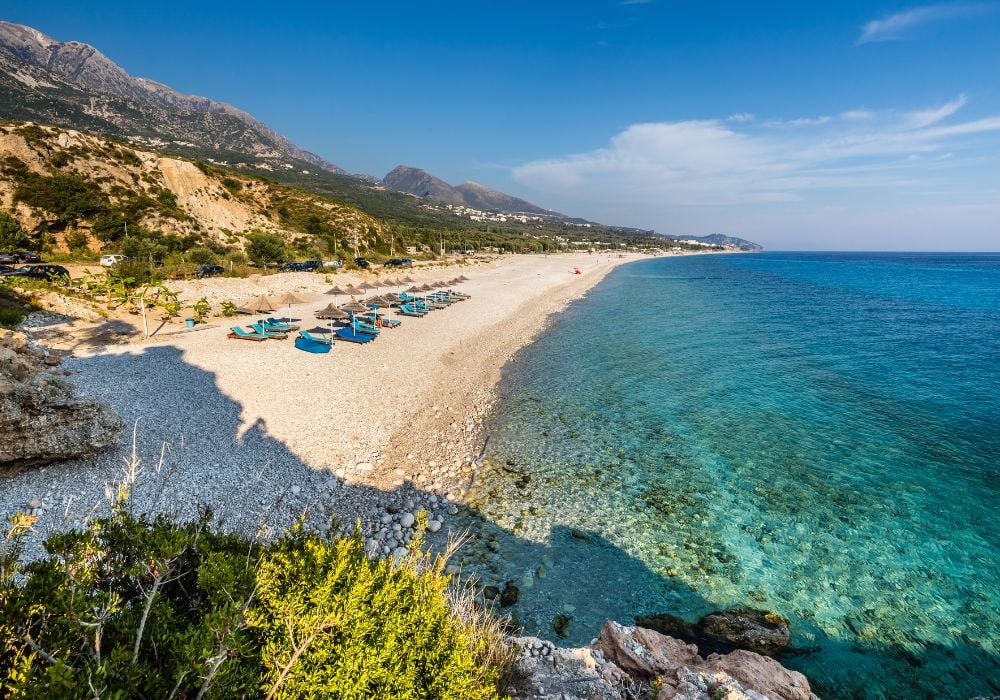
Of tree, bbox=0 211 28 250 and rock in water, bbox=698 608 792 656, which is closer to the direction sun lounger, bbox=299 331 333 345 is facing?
the rock in water

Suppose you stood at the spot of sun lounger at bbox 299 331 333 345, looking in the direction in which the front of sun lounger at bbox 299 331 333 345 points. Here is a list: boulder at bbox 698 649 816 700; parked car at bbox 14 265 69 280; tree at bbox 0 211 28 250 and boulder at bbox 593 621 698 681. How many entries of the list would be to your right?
2

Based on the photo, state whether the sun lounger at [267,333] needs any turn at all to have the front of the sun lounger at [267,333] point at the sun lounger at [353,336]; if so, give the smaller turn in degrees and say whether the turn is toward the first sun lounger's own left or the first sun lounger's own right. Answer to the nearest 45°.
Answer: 0° — it already faces it

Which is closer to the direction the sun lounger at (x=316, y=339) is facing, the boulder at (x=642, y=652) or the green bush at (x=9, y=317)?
the boulder

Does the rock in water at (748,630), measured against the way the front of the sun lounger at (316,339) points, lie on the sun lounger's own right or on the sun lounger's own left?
on the sun lounger's own right

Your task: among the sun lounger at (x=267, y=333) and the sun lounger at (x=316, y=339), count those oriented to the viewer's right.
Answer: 2

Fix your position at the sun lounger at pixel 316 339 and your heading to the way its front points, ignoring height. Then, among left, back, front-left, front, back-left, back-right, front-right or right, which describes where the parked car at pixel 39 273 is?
back-left

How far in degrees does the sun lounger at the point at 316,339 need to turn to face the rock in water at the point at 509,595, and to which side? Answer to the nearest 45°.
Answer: approximately 90° to its right

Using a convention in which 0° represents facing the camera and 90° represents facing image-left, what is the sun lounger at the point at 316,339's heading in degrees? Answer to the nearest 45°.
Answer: approximately 270°

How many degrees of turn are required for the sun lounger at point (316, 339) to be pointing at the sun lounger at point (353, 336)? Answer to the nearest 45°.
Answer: approximately 45° to its left

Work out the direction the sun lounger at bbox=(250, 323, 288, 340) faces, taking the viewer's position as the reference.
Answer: facing to the right of the viewer

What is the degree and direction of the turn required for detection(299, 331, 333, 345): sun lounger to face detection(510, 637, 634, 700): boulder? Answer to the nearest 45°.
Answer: approximately 90° to its right
